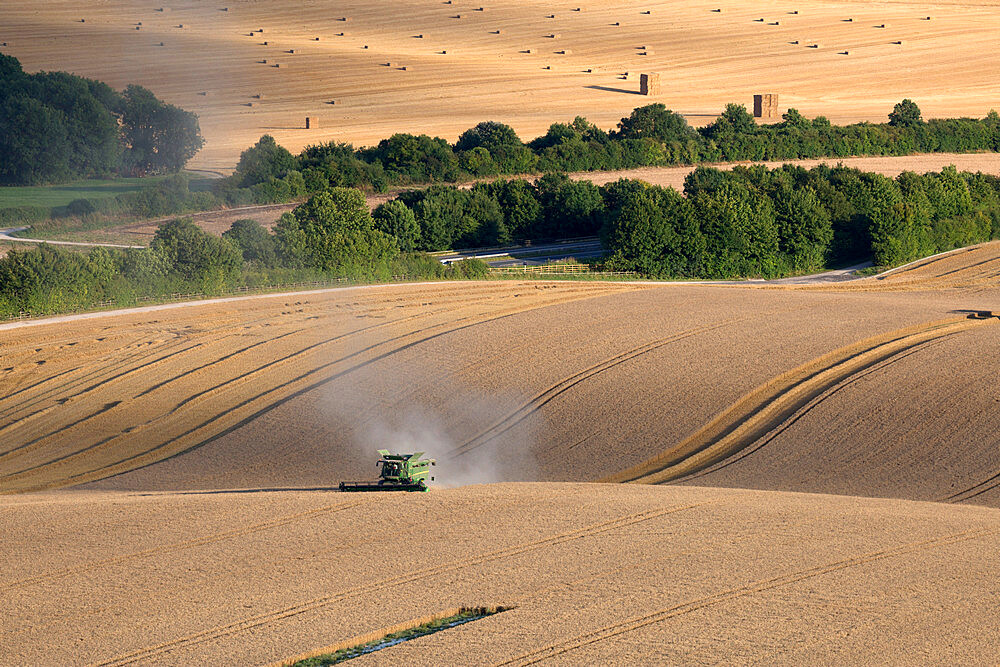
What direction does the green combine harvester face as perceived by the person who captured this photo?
facing the viewer and to the left of the viewer
